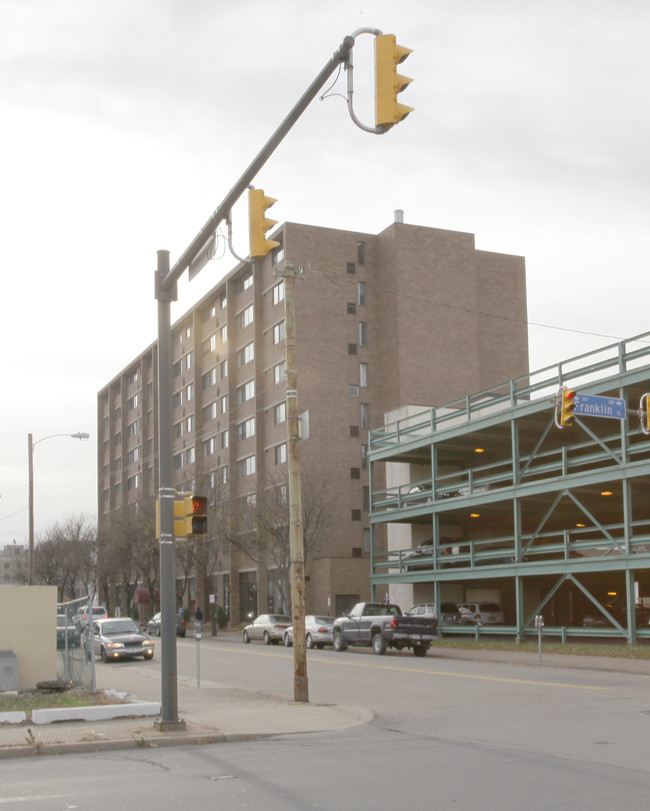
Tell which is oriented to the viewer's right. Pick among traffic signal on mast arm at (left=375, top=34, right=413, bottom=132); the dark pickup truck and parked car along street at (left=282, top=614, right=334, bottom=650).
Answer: the traffic signal on mast arm

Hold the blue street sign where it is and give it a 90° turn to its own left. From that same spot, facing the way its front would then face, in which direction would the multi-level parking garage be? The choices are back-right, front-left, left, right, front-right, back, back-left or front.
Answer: left

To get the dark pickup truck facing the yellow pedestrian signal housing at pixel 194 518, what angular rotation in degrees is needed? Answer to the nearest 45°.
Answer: approximately 135° to its left

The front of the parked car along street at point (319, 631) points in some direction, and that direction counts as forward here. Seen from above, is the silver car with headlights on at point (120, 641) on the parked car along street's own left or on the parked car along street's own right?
on the parked car along street's own left

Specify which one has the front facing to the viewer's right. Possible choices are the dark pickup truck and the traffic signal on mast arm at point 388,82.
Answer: the traffic signal on mast arm

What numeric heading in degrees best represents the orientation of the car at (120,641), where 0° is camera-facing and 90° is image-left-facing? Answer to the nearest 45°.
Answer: approximately 315°

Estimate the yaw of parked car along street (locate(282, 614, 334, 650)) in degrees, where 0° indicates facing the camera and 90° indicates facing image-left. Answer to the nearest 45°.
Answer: approximately 135°

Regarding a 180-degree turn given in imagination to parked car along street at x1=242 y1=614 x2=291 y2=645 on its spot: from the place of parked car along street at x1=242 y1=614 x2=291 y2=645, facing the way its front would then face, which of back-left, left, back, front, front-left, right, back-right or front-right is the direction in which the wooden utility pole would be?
front-right

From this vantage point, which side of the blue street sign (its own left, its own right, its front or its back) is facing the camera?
front

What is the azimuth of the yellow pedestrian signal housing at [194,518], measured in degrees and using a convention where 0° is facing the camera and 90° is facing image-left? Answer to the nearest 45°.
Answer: approximately 315°

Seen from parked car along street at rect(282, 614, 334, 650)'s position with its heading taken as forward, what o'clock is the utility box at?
The utility box is roughly at 8 o'clock from the parked car along street.

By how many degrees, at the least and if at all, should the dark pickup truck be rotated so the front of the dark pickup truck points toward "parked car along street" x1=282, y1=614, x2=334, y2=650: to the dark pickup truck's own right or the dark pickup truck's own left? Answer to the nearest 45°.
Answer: approximately 45° to the dark pickup truck's own right

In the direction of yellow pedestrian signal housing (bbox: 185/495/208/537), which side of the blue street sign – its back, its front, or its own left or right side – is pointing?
front

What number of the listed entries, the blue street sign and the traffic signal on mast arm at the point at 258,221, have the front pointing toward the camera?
1
